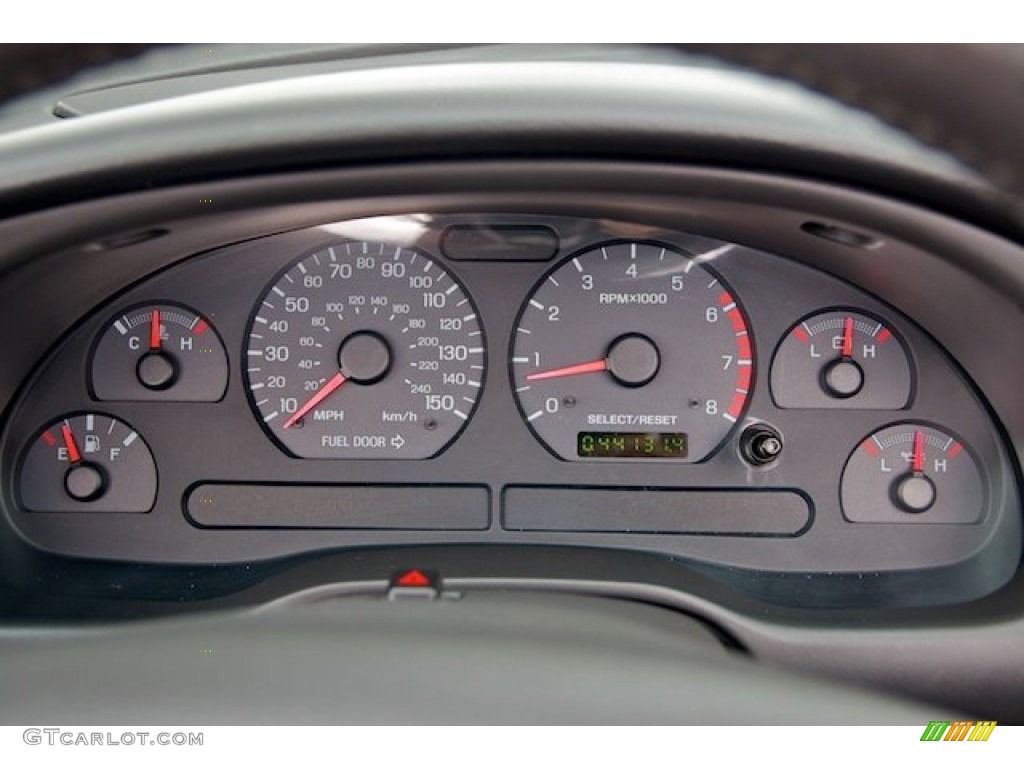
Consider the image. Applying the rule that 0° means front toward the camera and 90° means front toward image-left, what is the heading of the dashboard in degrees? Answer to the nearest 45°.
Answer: approximately 0°

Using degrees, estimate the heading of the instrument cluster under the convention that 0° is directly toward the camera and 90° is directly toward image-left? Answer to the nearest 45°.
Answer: approximately 0°
